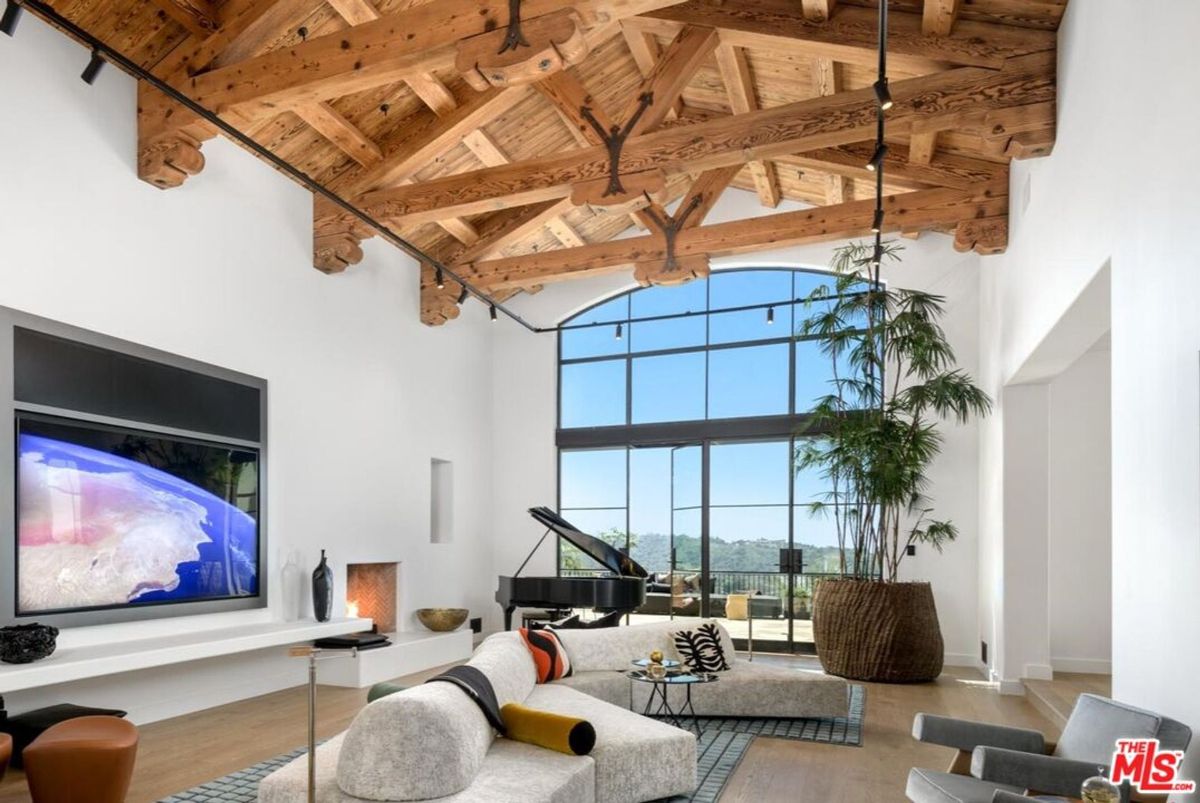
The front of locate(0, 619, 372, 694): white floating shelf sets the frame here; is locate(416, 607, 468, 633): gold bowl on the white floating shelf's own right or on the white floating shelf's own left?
on the white floating shelf's own left

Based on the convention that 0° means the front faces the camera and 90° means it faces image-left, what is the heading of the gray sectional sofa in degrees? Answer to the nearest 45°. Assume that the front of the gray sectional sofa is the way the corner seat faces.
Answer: approximately 315°

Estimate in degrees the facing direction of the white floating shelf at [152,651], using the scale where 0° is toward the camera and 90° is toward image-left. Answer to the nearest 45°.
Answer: approximately 315°
